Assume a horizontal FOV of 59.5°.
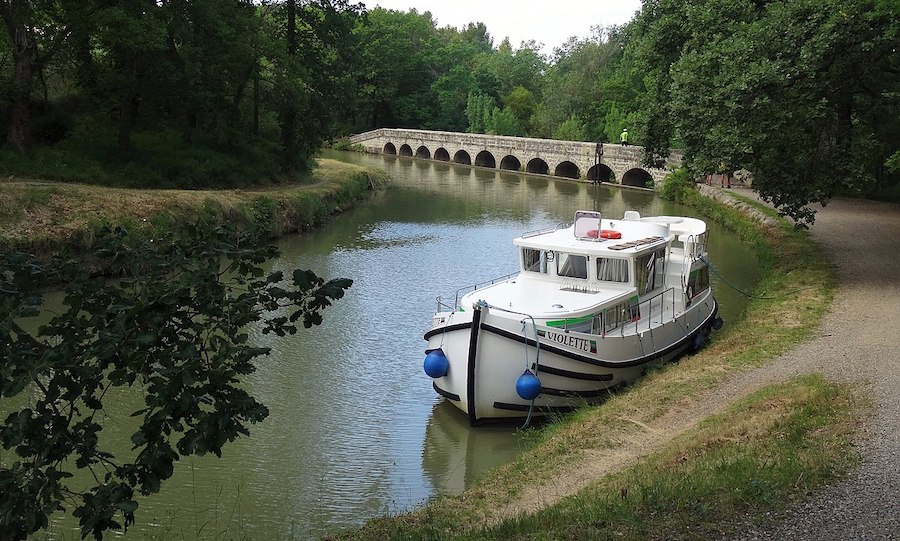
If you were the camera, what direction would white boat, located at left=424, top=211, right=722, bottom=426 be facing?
facing the viewer and to the left of the viewer

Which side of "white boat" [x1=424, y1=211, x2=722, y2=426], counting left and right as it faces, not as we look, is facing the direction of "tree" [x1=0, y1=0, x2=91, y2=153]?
right
